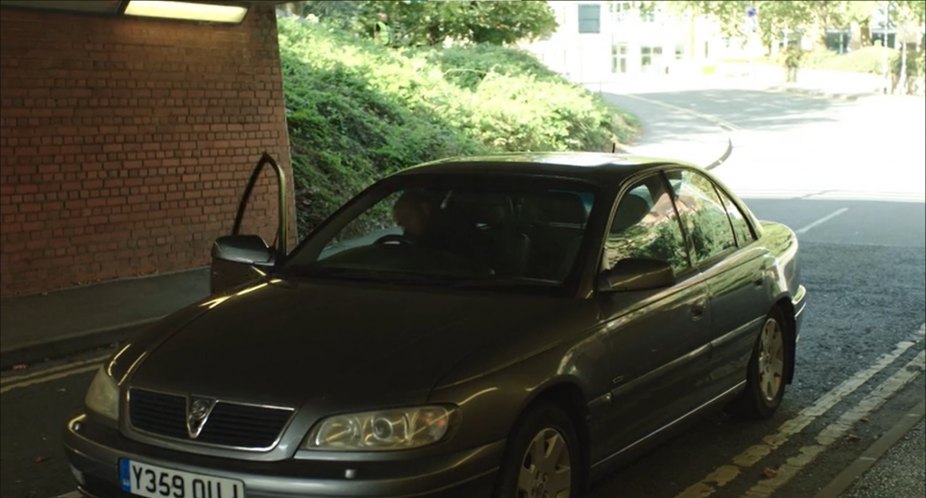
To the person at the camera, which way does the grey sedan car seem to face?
facing the viewer and to the left of the viewer

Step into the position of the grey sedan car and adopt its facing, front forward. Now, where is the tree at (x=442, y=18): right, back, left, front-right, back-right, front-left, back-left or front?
back-right

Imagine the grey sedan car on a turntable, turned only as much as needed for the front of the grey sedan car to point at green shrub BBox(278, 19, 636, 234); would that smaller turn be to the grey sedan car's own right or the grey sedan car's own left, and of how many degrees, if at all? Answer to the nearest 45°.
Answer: approximately 135° to the grey sedan car's own right

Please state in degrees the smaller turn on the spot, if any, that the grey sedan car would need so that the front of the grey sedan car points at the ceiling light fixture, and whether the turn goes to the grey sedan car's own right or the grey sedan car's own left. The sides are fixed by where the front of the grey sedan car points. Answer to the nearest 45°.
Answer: approximately 135° to the grey sedan car's own right
